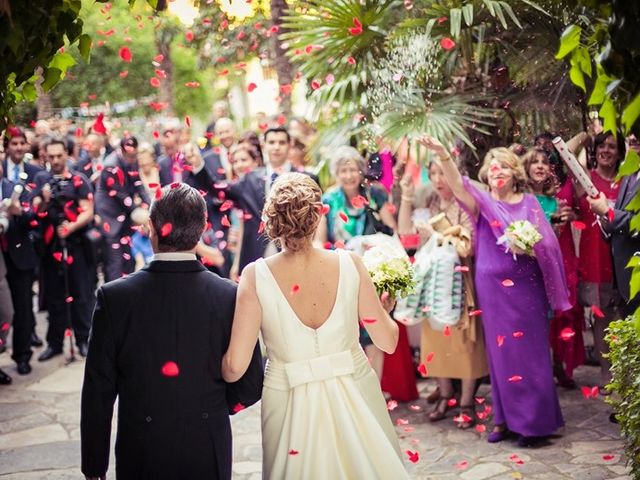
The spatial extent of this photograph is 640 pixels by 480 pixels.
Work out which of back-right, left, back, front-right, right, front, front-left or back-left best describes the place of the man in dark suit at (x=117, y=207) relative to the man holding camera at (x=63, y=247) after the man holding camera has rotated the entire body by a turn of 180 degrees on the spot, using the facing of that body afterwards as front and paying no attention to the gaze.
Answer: front-right

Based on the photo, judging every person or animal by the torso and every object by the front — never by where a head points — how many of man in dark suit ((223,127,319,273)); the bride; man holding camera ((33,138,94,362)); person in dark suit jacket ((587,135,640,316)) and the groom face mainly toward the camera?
2

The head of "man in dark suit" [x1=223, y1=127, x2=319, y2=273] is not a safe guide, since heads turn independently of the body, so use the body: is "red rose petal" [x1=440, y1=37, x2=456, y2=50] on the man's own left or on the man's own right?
on the man's own left

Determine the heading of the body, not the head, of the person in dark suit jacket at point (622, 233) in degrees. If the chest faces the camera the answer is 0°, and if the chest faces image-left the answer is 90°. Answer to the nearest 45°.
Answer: approximately 90°

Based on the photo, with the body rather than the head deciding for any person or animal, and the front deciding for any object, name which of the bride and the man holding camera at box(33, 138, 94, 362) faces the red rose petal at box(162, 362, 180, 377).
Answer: the man holding camera

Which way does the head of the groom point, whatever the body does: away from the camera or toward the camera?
away from the camera

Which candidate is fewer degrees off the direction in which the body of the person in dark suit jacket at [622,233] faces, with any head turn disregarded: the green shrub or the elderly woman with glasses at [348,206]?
the elderly woman with glasses

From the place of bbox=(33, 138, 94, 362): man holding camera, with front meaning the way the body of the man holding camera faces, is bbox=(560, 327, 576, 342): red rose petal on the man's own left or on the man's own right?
on the man's own left

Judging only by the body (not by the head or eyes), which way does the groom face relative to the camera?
away from the camera

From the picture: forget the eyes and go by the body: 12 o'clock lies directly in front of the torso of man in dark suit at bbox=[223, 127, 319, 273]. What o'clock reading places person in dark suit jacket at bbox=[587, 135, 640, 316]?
person in dark suit jacket at bbox=[587, 135, 640, 316] is roughly at 10 o'clock from man in dark suit at bbox=[223, 127, 319, 273].

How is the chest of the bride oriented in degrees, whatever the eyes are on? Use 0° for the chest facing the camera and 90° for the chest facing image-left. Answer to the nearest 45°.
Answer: approximately 180°

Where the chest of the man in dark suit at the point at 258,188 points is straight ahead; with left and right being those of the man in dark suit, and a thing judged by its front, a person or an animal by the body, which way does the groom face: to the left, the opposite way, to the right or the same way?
the opposite way
